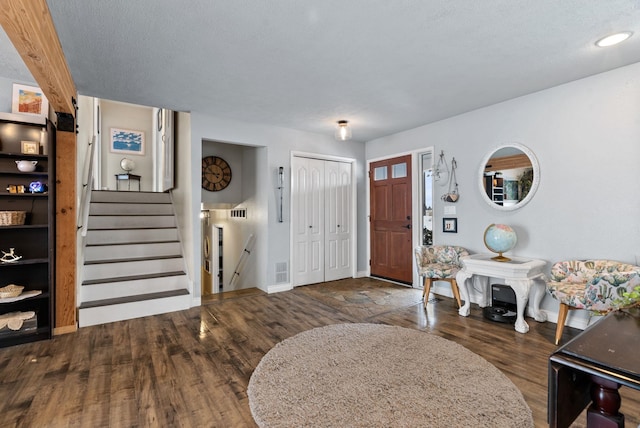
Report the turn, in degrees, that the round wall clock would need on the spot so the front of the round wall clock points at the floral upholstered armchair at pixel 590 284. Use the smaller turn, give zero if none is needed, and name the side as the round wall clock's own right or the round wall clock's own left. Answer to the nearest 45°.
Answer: approximately 45° to the round wall clock's own left

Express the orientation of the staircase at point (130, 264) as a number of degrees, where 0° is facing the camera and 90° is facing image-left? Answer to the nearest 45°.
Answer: approximately 0°

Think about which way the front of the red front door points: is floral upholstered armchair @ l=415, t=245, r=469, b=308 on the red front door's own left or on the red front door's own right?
on the red front door's own left

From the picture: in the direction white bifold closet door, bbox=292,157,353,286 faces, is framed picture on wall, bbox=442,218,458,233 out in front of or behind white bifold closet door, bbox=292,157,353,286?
in front

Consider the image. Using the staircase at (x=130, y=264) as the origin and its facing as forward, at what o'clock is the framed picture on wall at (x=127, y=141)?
The framed picture on wall is roughly at 6 o'clock from the staircase.

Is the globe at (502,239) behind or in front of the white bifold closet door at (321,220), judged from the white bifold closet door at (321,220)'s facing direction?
in front

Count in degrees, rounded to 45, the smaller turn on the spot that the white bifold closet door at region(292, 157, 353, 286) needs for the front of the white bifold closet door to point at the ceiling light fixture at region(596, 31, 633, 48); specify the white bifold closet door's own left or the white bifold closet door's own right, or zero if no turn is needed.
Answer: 0° — it already faces it

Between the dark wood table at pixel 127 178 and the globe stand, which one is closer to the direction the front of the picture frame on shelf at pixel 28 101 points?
the globe stand
